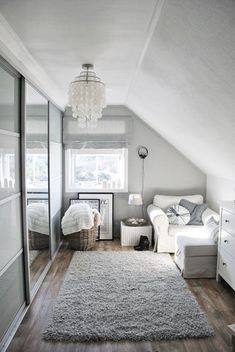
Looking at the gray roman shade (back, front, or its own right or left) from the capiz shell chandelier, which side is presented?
front

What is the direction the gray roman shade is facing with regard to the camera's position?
facing the viewer

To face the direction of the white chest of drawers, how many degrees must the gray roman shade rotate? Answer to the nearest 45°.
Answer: approximately 45° to its left

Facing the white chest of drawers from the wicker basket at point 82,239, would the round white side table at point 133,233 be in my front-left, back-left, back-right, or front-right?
front-left
